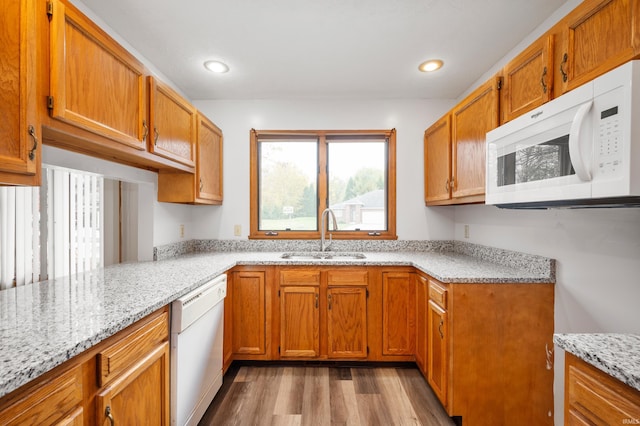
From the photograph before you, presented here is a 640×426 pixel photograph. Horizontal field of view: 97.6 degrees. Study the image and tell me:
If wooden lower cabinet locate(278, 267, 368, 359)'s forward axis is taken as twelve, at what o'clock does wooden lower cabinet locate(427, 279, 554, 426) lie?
wooden lower cabinet locate(427, 279, 554, 426) is roughly at 10 o'clock from wooden lower cabinet locate(278, 267, 368, 359).

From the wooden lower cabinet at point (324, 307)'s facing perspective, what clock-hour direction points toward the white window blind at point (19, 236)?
The white window blind is roughly at 2 o'clock from the wooden lower cabinet.

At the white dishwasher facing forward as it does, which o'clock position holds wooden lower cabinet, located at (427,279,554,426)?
The wooden lower cabinet is roughly at 11 o'clock from the white dishwasher.

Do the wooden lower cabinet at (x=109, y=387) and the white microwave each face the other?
yes

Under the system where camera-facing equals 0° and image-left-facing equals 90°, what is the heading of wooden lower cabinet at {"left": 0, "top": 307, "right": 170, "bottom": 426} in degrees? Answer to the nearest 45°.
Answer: approximately 315°

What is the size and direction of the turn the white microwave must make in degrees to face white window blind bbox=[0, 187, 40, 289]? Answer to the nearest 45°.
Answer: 0° — it already faces it

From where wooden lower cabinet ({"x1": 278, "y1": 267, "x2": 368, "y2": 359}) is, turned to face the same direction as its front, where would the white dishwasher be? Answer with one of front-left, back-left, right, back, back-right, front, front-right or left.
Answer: front-right

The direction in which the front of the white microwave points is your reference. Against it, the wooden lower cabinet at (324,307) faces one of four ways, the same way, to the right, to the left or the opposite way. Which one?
to the left

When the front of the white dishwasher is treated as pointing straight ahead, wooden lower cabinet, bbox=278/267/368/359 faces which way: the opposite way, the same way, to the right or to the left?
to the right

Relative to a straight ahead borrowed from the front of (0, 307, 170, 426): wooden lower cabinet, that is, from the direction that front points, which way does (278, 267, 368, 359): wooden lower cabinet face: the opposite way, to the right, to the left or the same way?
to the right
